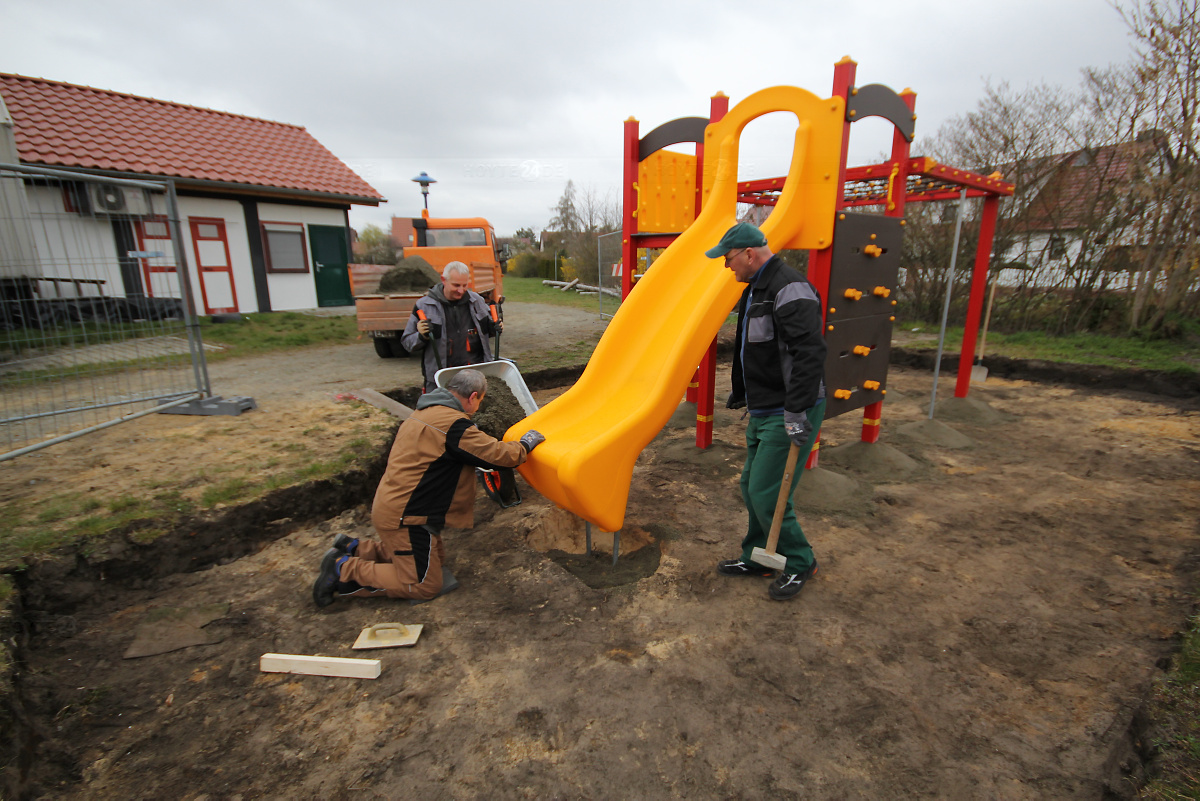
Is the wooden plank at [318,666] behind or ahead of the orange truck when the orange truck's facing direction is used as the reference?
behind

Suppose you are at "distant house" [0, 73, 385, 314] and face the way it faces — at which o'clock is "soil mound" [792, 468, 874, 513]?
The soil mound is roughly at 1 o'clock from the distant house.

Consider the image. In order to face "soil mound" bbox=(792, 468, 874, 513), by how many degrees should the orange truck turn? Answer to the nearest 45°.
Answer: approximately 135° to its right

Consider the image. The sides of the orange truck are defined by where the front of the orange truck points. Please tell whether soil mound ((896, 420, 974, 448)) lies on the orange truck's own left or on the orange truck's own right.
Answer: on the orange truck's own right

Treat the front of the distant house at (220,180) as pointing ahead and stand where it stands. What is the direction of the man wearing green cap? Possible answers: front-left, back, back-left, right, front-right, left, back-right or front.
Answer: front-right

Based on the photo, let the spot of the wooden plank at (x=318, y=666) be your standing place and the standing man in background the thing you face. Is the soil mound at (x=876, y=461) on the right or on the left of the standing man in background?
right

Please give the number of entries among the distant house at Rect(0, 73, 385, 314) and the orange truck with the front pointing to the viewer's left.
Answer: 0

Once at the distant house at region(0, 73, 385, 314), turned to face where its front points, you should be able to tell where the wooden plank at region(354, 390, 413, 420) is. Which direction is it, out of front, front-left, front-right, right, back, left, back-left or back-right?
front-right

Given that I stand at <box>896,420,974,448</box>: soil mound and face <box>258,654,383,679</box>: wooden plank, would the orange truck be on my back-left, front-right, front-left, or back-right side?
front-right

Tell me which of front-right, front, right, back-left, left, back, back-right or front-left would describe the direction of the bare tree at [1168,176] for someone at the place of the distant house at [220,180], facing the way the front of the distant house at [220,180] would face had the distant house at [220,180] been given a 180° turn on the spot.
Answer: back

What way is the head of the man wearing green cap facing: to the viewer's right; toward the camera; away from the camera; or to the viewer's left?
to the viewer's left

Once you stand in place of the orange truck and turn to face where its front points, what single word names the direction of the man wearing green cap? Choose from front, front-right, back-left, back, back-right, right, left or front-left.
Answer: back-right

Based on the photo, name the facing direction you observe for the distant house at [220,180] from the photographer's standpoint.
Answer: facing the viewer and to the right of the viewer

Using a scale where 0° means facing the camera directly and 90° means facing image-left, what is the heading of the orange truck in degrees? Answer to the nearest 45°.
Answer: approximately 225°

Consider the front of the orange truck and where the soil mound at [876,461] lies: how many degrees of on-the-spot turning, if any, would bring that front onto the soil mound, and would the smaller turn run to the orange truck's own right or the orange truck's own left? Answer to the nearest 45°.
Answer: approximately 90° to the orange truck's own right
